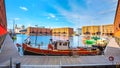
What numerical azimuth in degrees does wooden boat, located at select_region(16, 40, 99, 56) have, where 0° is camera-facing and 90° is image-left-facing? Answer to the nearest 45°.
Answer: approximately 90°
